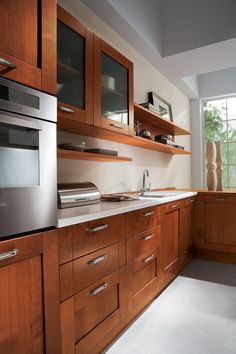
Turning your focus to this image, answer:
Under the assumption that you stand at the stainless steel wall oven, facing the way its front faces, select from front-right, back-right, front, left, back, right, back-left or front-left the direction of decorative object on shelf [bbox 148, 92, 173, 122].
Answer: left

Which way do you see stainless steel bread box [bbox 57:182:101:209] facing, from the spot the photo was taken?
facing the viewer and to the right of the viewer

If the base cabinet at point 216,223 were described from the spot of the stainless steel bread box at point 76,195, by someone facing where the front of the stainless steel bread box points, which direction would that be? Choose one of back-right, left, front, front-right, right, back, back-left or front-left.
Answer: left

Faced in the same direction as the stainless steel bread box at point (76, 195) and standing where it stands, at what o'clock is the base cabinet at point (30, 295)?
The base cabinet is roughly at 2 o'clock from the stainless steel bread box.

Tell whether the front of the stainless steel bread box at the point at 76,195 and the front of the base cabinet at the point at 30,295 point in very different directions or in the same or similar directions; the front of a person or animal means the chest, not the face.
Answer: same or similar directions

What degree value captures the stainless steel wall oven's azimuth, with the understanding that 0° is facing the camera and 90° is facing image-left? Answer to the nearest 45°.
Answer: approximately 315°

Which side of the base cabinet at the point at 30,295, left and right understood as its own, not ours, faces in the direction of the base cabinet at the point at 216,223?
left

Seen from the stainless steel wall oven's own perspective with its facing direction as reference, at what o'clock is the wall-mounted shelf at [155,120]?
The wall-mounted shelf is roughly at 9 o'clock from the stainless steel wall oven.

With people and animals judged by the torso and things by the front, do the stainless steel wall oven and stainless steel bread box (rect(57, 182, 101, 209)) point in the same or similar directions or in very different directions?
same or similar directions

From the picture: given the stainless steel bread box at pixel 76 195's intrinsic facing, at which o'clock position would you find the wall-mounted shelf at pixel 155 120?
The wall-mounted shelf is roughly at 9 o'clock from the stainless steel bread box.

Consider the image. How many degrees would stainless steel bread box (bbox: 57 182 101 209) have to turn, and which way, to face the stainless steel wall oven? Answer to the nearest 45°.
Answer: approximately 45° to its right

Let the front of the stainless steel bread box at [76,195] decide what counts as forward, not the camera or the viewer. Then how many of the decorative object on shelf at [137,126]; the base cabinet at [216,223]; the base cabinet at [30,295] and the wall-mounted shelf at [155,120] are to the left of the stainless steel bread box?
3

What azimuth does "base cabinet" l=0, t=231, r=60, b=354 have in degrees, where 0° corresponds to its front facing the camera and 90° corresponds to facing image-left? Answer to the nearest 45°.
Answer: approximately 315°

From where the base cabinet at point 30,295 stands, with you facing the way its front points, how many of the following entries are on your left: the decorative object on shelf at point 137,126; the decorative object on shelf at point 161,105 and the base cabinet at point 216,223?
3

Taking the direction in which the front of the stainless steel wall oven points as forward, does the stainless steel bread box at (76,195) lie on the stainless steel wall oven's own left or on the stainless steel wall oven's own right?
on the stainless steel wall oven's own left
